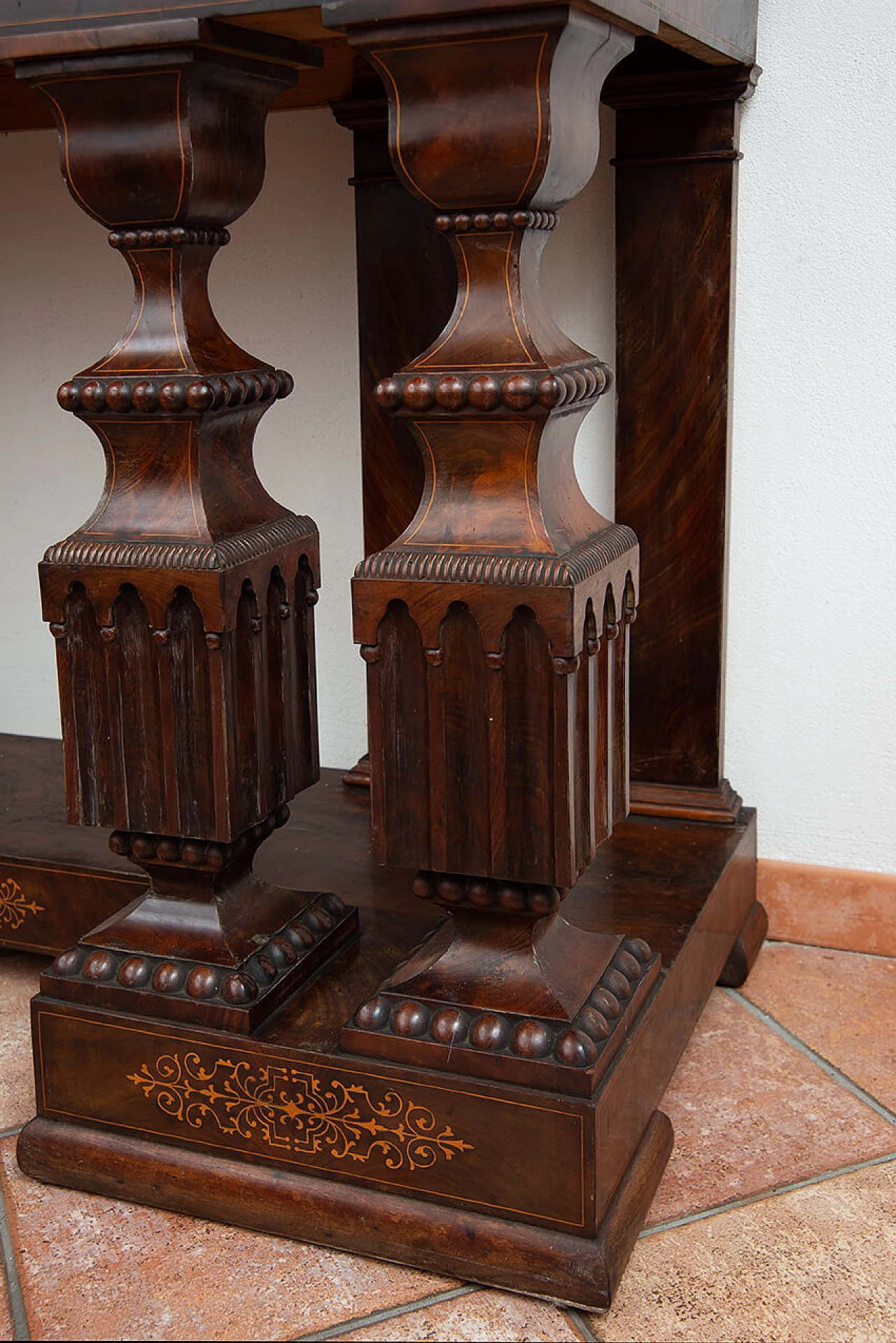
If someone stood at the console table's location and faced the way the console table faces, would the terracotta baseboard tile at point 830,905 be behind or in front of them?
behind

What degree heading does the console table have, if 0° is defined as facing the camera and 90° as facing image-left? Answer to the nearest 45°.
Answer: approximately 45°
